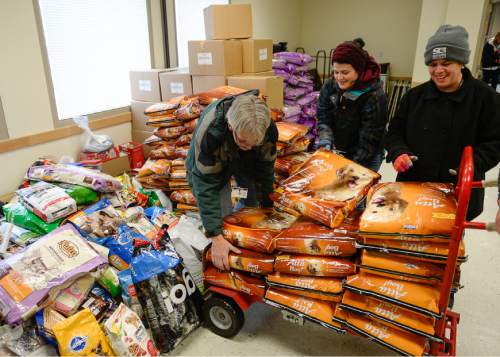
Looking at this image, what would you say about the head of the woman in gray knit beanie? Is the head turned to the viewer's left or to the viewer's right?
to the viewer's left

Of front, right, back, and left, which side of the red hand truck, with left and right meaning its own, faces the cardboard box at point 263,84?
right

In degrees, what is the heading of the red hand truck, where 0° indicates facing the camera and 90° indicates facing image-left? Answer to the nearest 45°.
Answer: approximately 90°

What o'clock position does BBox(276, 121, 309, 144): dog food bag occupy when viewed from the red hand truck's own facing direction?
The dog food bag is roughly at 3 o'clock from the red hand truck.

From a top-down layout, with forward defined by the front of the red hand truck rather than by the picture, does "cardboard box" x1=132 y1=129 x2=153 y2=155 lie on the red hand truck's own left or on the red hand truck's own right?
on the red hand truck's own right

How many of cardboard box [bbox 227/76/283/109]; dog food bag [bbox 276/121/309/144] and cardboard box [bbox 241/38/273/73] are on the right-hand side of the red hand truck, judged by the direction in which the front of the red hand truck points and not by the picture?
3

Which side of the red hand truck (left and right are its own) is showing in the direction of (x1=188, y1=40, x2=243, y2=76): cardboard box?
right
